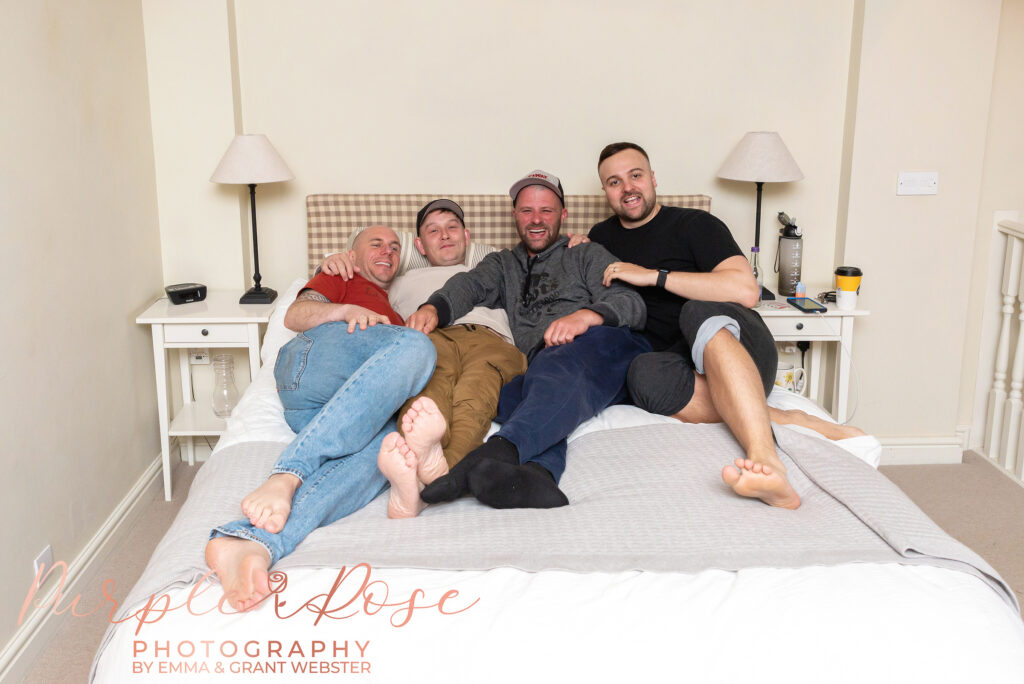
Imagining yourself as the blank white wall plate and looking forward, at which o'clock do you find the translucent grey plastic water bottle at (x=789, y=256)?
The translucent grey plastic water bottle is roughly at 2 o'clock from the blank white wall plate.

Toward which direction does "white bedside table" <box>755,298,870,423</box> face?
toward the camera

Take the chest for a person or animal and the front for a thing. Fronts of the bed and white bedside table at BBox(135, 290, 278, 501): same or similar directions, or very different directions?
same or similar directions

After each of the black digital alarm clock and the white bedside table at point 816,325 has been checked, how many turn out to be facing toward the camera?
2

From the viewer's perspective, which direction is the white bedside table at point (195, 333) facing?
toward the camera

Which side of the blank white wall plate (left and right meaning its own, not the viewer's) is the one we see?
front

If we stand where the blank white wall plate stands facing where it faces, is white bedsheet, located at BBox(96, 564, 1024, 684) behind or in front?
in front

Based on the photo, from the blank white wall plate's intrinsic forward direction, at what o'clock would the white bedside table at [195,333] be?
The white bedside table is roughly at 2 o'clock from the blank white wall plate.

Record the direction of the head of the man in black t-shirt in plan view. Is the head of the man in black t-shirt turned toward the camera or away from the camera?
toward the camera

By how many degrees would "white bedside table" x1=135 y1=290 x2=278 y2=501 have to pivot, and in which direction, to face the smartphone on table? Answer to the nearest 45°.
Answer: approximately 90° to its left

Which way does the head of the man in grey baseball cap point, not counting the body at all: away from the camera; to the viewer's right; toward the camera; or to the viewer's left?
toward the camera

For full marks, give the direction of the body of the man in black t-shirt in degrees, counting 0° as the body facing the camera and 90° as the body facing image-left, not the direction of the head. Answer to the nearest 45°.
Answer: approximately 45°
